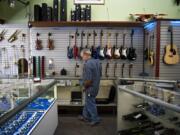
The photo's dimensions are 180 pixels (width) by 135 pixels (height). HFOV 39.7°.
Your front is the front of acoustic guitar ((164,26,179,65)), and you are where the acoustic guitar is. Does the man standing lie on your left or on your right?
on your right

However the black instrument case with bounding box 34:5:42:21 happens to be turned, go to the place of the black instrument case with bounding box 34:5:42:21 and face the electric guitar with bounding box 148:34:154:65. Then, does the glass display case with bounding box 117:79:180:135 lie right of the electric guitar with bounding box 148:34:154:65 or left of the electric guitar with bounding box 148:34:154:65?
right

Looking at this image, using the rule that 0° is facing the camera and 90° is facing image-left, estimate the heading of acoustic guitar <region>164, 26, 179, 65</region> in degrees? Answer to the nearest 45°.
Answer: approximately 0°

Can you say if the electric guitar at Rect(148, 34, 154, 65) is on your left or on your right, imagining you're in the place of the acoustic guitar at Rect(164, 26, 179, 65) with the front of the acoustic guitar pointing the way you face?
on your right

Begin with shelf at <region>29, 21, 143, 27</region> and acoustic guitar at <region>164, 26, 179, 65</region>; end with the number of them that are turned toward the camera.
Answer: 2

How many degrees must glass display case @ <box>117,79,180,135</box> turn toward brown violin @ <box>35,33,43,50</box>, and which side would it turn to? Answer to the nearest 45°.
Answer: approximately 90° to its right

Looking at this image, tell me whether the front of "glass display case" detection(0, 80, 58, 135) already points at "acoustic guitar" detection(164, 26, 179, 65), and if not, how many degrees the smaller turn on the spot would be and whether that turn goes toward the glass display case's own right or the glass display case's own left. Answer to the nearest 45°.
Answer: approximately 90° to the glass display case's own left

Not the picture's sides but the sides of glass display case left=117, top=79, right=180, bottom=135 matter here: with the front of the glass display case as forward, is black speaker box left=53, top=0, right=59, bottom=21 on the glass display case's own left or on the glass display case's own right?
on the glass display case's own right

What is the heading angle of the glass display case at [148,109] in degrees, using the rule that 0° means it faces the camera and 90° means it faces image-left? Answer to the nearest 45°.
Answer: approximately 45°

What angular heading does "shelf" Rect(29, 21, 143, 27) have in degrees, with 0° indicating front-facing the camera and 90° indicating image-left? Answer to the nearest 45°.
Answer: approximately 0°

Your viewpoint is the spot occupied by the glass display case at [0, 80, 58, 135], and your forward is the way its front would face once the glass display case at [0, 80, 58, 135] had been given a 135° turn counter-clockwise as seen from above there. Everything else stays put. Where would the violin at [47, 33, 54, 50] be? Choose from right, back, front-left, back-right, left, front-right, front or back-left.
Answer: front
